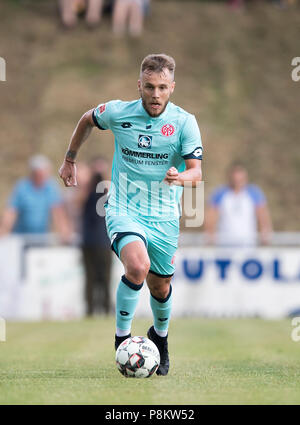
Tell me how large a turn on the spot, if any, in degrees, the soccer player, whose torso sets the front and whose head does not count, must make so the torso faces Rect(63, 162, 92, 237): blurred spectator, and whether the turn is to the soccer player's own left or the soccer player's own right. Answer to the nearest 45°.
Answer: approximately 180°

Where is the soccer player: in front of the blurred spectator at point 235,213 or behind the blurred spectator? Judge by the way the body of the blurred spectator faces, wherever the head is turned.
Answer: in front

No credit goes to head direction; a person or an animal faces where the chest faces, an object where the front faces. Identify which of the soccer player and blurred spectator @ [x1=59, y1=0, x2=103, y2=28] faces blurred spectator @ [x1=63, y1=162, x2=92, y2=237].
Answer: blurred spectator @ [x1=59, y1=0, x2=103, y2=28]

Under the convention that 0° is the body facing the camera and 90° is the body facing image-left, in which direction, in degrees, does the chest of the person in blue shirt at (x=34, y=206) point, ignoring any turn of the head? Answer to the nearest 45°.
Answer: approximately 0°

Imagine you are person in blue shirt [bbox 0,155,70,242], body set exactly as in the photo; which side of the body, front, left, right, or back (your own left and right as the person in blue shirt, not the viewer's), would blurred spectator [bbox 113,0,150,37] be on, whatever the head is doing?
back

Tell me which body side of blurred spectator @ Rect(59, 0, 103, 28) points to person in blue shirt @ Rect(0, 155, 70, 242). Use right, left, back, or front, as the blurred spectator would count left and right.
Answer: front

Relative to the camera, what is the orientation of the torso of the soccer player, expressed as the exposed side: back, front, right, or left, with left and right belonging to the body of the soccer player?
front

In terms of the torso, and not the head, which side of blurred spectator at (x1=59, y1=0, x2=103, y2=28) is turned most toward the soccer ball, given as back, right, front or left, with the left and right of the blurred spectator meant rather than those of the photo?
front

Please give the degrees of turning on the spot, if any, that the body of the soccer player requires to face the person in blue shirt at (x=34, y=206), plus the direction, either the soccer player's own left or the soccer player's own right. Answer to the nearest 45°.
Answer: approximately 180°

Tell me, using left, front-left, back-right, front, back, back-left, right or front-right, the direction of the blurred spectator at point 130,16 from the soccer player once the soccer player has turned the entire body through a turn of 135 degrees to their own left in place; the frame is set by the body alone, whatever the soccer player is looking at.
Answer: front-left
